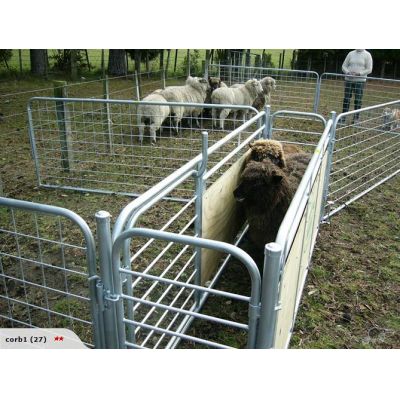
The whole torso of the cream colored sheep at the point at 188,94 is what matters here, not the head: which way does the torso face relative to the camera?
to the viewer's right

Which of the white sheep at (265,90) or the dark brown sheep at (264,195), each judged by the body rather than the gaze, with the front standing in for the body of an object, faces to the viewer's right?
the white sheep

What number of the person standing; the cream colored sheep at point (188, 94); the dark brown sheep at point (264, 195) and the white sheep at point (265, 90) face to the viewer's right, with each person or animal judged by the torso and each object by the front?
2

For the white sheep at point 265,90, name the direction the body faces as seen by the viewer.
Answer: to the viewer's right

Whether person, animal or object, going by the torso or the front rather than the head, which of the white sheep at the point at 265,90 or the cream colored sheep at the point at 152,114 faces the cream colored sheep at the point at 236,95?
the cream colored sheep at the point at 152,114

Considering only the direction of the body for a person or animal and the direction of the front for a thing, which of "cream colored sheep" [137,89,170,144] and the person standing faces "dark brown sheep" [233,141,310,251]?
the person standing
